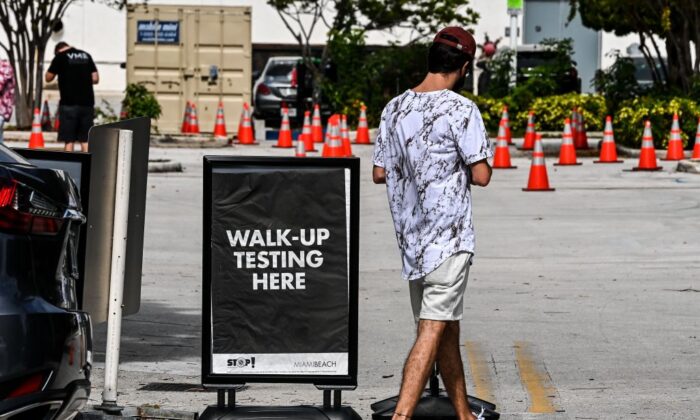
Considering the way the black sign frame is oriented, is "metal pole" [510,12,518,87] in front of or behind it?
behind

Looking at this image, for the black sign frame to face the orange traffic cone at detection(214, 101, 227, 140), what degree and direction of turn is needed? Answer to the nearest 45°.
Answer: approximately 180°

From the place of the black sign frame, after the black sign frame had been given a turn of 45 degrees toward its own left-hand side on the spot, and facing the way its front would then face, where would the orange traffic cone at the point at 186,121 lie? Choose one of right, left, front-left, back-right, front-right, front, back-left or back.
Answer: back-left

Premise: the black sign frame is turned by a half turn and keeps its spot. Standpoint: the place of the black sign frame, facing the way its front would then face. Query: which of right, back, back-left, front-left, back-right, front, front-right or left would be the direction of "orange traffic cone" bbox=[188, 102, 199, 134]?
front

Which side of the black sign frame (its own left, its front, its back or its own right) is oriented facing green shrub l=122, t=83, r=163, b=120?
back

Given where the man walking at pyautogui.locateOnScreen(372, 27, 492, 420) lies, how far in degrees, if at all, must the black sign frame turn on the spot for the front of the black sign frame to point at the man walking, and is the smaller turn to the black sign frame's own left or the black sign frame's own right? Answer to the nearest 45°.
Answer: approximately 90° to the black sign frame's own left

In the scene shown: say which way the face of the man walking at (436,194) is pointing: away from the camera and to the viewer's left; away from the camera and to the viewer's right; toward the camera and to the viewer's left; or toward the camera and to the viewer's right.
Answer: away from the camera and to the viewer's right

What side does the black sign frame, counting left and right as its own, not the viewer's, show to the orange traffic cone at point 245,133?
back

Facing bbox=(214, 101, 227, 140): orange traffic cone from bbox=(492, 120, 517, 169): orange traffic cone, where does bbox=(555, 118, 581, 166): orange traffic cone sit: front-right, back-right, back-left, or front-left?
back-right

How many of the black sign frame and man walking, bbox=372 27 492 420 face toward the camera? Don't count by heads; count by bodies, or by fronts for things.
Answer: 1

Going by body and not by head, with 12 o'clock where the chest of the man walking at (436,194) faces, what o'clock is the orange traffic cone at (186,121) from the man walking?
The orange traffic cone is roughly at 10 o'clock from the man walking.

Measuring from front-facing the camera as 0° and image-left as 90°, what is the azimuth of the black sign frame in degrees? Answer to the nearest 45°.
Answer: approximately 0°

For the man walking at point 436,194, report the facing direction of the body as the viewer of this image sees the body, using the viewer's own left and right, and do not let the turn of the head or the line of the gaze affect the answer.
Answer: facing away from the viewer and to the right of the viewer
